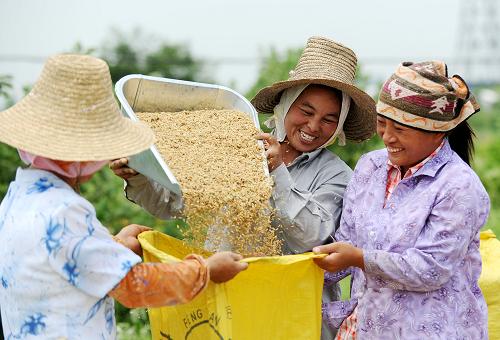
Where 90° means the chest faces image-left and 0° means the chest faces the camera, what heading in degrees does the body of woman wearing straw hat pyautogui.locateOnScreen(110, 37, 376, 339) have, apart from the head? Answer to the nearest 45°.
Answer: approximately 45°

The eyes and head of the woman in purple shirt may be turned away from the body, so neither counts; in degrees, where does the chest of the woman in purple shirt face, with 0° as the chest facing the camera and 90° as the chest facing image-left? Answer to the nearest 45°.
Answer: approximately 45°

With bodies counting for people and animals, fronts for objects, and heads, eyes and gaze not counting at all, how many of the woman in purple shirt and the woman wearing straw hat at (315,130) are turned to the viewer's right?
0

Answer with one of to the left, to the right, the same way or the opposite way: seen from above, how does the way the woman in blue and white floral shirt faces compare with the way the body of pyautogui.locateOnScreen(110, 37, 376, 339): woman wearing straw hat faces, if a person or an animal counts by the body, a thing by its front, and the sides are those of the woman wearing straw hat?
the opposite way

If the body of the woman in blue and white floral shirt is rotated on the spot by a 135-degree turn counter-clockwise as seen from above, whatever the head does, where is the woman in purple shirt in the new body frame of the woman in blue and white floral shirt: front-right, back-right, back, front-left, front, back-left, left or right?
back

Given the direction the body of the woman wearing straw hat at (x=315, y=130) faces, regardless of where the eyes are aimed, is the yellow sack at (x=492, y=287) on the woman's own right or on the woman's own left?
on the woman's own left

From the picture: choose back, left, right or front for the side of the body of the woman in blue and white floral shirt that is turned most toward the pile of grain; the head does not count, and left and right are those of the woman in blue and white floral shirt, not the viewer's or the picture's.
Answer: front

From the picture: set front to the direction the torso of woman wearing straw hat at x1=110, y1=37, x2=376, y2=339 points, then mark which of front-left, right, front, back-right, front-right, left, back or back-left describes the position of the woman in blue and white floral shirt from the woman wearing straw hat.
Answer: front

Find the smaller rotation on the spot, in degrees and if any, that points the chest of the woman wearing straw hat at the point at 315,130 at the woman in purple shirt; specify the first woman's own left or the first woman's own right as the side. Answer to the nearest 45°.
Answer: approximately 90° to the first woman's own left

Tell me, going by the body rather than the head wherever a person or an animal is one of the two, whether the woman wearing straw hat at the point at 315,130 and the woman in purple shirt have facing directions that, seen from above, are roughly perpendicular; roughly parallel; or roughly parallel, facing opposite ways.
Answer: roughly parallel
